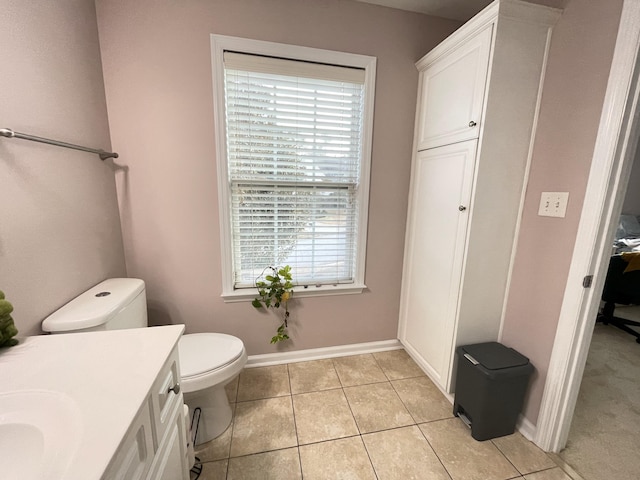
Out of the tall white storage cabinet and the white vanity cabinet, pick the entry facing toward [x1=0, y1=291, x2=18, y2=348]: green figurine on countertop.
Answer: the tall white storage cabinet

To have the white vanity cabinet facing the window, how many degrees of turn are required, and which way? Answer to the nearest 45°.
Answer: approximately 45° to its left

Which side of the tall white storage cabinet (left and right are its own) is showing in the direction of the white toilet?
front

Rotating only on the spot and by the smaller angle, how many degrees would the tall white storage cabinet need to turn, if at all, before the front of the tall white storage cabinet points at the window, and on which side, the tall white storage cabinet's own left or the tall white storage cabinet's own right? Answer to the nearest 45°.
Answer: approximately 45° to the tall white storage cabinet's own right

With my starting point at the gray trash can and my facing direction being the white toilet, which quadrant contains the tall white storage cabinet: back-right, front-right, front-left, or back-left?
front-right

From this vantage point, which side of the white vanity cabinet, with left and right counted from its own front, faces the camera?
right

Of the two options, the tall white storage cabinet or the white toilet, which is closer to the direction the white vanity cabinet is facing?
the tall white storage cabinet

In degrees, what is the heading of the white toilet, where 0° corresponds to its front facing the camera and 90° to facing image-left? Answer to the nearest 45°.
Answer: approximately 270°

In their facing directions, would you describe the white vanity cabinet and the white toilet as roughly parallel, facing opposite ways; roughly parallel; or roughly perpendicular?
roughly parallel
